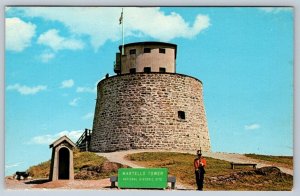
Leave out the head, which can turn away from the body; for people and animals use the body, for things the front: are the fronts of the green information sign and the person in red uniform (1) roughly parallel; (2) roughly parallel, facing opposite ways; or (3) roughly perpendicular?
roughly parallel

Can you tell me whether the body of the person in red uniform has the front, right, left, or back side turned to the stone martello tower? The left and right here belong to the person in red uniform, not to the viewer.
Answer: back

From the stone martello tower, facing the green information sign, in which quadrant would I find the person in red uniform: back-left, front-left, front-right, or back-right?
front-left

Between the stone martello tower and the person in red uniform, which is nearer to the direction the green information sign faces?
the person in red uniform

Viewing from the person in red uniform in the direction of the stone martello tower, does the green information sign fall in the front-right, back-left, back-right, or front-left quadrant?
front-left

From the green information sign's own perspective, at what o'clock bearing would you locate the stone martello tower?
The stone martello tower is roughly at 6 o'clock from the green information sign.

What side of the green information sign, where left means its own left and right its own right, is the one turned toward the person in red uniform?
left

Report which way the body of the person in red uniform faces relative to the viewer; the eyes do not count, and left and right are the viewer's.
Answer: facing the viewer

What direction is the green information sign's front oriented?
toward the camera

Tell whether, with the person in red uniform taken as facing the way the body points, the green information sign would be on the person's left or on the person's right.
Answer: on the person's right
